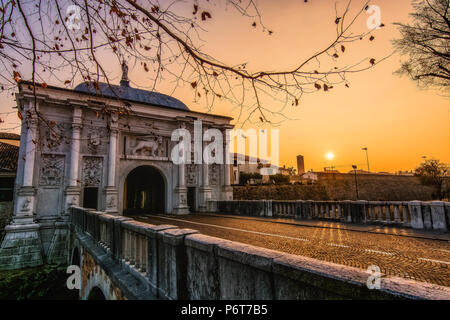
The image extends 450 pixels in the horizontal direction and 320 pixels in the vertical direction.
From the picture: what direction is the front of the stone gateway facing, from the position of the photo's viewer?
facing the viewer and to the right of the viewer

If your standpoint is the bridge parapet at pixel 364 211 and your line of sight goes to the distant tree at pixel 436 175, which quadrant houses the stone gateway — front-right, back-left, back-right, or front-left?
back-left

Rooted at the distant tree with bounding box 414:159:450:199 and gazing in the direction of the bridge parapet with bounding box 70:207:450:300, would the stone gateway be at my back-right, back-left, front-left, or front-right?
front-right

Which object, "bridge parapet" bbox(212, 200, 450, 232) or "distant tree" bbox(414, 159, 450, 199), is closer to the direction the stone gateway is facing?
the bridge parapet

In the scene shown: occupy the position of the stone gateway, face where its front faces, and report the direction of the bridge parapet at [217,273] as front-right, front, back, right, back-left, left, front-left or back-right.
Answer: front-right

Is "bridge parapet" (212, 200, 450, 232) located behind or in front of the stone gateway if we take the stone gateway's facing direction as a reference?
in front
